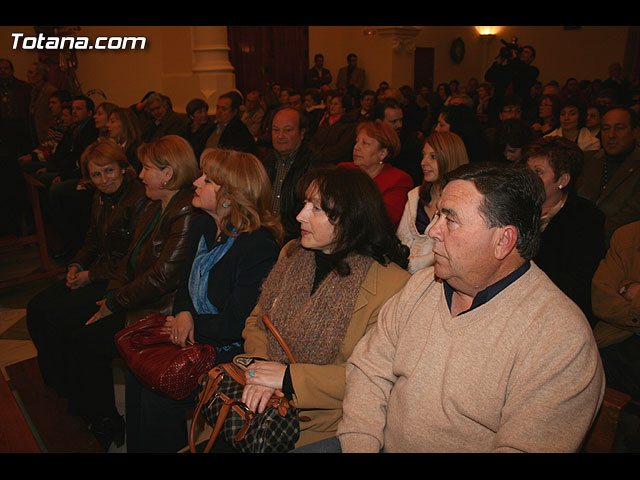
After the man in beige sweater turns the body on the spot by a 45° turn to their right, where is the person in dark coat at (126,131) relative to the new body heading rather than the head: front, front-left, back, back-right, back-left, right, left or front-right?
front-right

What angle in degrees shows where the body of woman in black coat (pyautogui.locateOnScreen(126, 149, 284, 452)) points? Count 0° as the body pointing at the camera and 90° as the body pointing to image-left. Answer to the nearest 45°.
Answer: approximately 45°

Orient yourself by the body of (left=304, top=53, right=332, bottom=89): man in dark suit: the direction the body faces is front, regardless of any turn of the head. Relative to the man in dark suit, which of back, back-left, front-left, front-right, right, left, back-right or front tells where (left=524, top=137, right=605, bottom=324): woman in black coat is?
front

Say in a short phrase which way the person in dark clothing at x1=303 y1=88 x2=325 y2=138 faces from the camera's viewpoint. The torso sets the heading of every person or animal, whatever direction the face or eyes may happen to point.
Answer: facing the viewer and to the left of the viewer

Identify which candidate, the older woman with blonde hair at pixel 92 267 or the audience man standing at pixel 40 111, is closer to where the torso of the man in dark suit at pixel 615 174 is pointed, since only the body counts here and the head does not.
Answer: the older woman with blonde hair

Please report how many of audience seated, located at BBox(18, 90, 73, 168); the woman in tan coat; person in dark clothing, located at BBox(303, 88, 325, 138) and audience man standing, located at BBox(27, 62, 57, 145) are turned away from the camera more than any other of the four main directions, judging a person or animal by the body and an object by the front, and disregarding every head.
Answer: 0

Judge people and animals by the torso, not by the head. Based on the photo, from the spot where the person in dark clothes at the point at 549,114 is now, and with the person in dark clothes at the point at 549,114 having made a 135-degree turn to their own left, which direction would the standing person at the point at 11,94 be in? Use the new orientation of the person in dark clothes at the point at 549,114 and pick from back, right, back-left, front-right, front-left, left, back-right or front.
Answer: back

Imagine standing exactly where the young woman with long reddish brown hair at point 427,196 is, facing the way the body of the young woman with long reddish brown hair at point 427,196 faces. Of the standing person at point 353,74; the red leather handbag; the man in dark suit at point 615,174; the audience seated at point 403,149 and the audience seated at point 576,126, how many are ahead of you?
1

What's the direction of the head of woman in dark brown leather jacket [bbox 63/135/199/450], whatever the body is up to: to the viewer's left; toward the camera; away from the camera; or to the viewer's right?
to the viewer's left

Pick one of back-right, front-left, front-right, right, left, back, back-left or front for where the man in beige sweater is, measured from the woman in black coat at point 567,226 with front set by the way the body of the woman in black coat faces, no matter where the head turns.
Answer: front-left

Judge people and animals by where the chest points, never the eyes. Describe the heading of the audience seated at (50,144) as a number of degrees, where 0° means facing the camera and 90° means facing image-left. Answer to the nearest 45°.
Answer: approximately 45°

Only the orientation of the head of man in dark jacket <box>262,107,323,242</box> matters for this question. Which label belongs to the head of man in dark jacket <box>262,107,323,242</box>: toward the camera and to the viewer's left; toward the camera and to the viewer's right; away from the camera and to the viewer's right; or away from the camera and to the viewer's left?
toward the camera and to the viewer's left

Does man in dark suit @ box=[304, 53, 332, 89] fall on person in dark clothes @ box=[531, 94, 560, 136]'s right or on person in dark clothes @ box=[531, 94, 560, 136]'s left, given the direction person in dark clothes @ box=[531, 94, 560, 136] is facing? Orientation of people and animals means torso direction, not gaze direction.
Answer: on their right

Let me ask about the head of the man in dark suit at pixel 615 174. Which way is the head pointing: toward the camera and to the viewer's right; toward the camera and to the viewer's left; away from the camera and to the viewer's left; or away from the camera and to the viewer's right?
toward the camera and to the viewer's left

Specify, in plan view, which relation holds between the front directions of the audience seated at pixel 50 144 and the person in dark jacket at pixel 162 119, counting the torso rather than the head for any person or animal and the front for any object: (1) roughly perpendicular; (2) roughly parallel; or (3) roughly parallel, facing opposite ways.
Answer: roughly parallel

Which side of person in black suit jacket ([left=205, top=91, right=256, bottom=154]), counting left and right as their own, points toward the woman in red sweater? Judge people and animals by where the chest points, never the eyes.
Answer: left
